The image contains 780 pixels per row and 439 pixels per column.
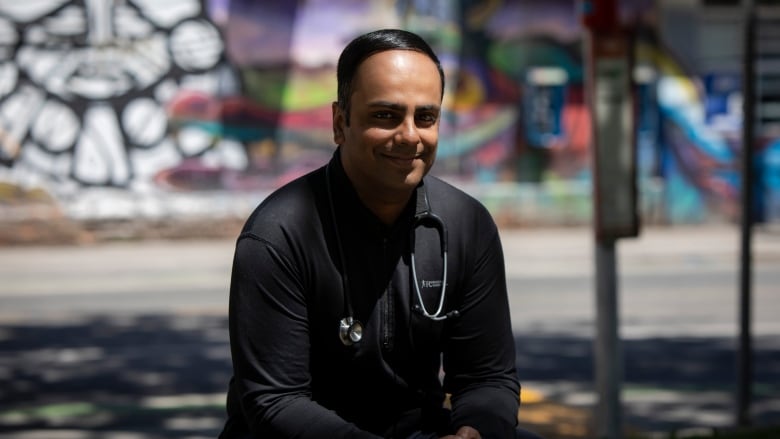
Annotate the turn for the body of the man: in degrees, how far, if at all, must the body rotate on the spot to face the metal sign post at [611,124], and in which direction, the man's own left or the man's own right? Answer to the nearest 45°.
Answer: approximately 90° to the man's own left

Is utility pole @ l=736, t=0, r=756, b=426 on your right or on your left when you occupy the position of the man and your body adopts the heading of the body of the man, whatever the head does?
on your left

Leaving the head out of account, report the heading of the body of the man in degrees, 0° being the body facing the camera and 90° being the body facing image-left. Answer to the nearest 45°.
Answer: approximately 315°
